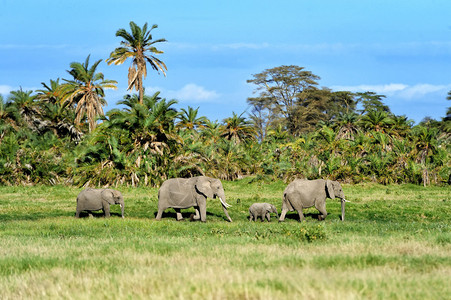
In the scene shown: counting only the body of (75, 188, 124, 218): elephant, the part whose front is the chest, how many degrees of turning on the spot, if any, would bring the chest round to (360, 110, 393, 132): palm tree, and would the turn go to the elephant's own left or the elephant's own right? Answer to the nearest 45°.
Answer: approximately 45° to the elephant's own left

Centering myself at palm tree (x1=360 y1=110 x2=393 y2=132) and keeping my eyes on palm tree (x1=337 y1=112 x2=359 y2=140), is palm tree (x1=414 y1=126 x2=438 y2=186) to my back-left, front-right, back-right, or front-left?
back-left

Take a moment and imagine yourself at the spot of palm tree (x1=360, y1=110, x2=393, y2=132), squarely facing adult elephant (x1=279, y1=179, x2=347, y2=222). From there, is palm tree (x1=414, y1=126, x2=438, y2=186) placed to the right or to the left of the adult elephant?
left

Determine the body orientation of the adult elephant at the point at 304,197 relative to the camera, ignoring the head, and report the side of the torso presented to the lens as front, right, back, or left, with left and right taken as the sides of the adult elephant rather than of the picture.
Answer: right

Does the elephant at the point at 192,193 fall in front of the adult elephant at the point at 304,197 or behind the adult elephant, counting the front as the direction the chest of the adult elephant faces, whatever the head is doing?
behind

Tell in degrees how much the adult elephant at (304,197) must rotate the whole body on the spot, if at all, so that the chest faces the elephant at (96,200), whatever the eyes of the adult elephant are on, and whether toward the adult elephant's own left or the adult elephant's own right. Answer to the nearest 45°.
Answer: approximately 180°

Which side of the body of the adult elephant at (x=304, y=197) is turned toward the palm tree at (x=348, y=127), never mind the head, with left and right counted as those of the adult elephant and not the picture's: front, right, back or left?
left

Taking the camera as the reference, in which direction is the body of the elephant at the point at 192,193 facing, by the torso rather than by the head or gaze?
to the viewer's right

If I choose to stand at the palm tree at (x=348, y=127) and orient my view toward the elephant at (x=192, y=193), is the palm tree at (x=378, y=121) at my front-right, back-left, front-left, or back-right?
back-left

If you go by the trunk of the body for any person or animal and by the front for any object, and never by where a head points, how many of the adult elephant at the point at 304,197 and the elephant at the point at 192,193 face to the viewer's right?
2

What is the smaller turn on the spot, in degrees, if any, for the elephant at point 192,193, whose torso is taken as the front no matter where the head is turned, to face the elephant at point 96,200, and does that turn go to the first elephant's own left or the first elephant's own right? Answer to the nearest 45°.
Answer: approximately 180°

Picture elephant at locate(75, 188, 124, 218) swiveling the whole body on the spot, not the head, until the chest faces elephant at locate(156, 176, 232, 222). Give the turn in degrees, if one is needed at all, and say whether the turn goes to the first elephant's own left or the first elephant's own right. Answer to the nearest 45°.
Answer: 0° — it already faces it

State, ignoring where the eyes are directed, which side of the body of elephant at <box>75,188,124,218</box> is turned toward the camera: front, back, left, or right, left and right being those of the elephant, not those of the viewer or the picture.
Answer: right

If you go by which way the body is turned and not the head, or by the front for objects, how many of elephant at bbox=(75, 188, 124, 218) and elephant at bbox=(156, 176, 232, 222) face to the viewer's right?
2
